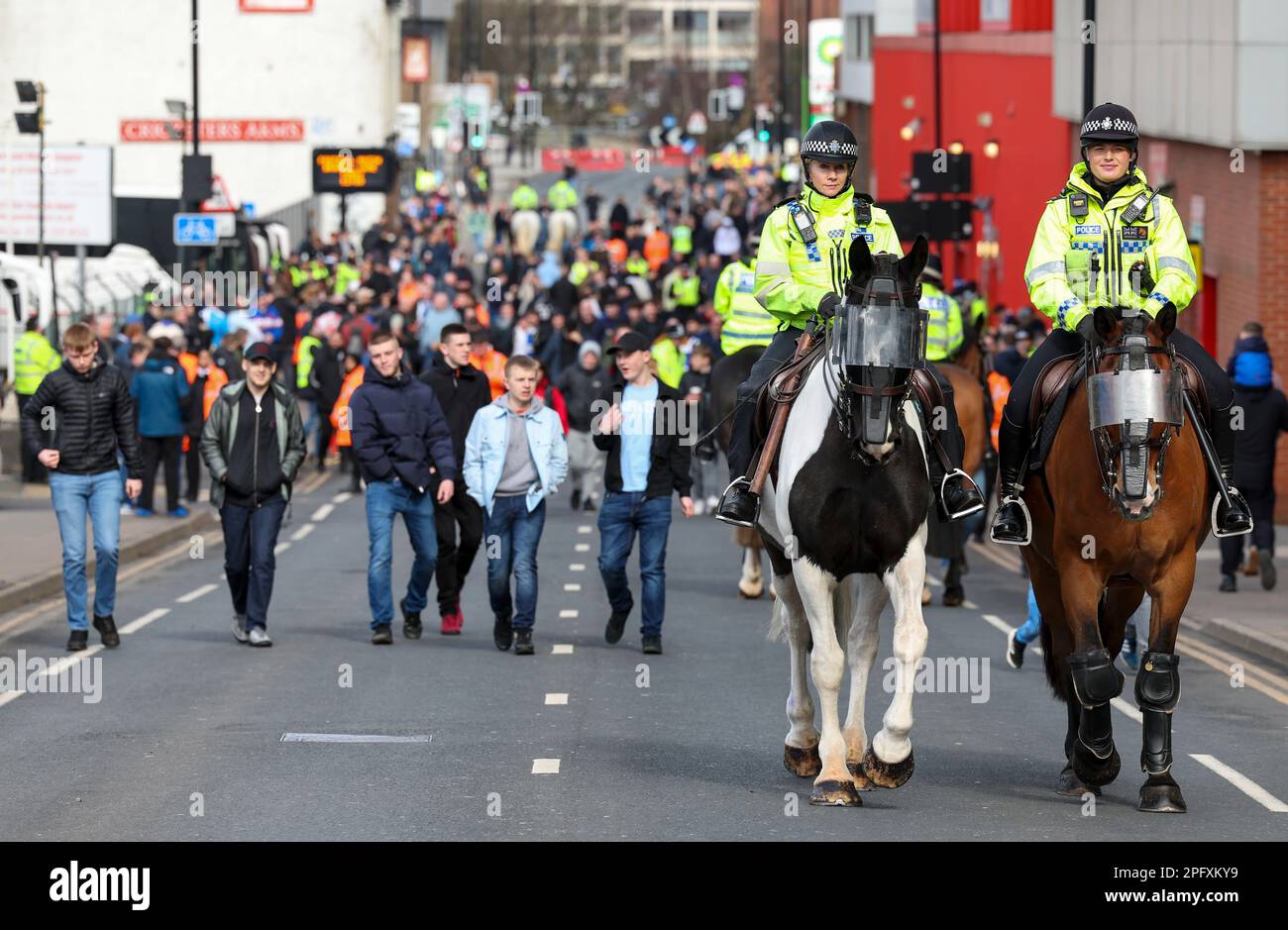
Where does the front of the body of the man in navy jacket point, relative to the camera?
toward the camera

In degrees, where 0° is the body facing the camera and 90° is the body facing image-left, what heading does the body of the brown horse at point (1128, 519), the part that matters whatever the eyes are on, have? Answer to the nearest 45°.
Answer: approximately 0°

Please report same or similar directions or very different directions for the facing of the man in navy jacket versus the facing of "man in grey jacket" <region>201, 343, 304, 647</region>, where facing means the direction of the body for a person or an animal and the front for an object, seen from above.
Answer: same or similar directions

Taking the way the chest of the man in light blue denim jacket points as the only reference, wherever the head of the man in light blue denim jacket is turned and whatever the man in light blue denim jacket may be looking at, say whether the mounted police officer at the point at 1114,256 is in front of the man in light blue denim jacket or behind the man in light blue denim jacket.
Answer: in front

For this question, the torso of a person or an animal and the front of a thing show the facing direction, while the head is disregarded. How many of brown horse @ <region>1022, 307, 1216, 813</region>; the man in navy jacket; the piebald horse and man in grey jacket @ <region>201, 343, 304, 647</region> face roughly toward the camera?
4

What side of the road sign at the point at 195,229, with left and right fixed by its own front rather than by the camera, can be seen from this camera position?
front

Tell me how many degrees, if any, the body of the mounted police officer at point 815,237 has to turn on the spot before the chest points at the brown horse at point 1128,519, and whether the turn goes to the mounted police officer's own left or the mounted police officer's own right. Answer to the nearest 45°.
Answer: approximately 45° to the mounted police officer's own left

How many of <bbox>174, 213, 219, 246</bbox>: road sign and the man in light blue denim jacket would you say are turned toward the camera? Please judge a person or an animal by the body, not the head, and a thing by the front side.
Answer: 2

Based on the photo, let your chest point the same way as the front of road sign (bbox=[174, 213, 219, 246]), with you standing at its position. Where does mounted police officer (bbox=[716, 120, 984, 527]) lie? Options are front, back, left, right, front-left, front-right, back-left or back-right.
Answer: front

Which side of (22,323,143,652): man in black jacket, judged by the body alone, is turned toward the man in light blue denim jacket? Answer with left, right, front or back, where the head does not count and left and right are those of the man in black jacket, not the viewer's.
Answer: left

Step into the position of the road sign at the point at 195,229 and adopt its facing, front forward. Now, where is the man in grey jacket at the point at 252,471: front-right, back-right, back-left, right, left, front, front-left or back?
front

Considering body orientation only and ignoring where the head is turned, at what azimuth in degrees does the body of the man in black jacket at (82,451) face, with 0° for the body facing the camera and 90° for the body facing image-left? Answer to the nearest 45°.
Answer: approximately 0°

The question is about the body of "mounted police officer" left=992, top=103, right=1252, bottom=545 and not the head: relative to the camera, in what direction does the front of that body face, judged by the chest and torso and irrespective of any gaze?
toward the camera

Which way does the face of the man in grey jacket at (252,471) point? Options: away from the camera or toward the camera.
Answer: toward the camera
